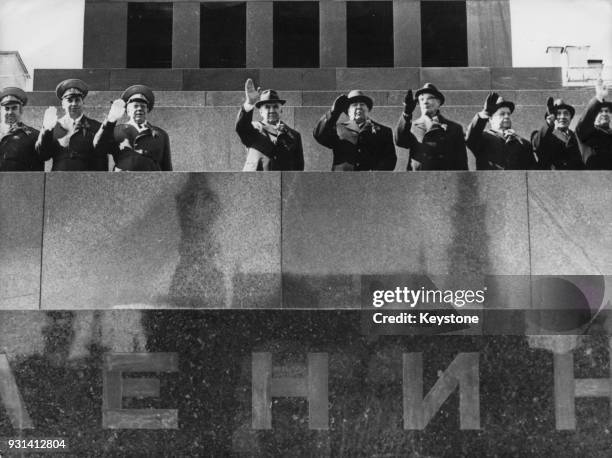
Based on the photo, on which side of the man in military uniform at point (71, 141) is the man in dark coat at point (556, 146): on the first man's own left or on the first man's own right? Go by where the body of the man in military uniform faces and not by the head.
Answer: on the first man's own left

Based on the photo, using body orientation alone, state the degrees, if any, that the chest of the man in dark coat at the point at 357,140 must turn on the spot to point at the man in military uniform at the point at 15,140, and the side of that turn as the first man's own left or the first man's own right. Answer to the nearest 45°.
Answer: approximately 90° to the first man's own right

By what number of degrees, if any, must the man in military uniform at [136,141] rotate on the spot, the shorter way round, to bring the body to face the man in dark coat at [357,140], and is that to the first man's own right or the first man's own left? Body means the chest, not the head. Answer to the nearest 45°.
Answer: approximately 90° to the first man's own left

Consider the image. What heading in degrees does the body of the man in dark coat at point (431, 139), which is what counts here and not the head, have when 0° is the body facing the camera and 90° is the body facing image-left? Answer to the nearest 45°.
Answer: approximately 45°

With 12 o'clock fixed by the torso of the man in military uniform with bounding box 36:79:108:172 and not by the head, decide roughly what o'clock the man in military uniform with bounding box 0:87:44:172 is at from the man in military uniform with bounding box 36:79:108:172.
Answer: the man in military uniform with bounding box 0:87:44:172 is roughly at 4 o'clock from the man in military uniform with bounding box 36:79:108:172.

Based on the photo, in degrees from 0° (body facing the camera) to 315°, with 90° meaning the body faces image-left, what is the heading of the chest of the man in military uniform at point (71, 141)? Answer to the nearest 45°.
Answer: approximately 0°

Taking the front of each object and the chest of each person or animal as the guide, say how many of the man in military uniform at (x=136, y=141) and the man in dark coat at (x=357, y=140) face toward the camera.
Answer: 2

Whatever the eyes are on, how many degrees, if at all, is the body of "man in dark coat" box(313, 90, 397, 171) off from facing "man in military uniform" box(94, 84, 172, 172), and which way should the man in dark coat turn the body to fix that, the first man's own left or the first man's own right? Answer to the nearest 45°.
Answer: approximately 90° to the first man's own right
